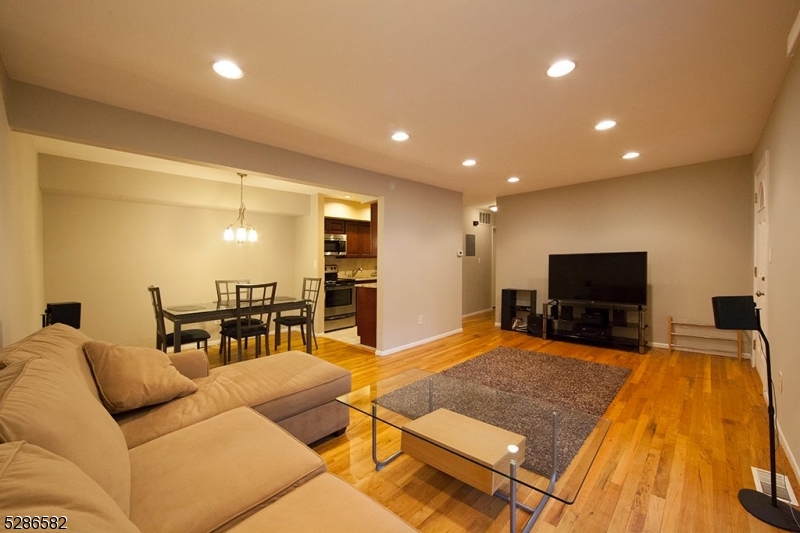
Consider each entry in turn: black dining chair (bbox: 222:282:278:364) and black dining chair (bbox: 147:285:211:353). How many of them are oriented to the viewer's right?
1

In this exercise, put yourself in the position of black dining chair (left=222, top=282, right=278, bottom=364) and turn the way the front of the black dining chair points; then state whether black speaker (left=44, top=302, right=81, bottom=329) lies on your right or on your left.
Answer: on your left

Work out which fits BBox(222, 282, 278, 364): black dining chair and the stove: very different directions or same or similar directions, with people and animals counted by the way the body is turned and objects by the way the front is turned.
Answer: very different directions

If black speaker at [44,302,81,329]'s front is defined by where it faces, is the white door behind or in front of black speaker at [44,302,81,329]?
in front

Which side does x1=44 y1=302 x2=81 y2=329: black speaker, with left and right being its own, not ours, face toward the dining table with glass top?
left

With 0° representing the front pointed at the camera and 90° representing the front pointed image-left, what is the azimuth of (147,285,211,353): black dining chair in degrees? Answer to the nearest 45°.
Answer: approximately 270°

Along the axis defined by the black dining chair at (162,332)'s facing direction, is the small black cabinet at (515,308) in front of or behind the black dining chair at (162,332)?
in front

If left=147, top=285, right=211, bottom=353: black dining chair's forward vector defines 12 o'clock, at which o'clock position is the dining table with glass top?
The dining table with glass top is roughly at 1 o'clock from the black dining chair.

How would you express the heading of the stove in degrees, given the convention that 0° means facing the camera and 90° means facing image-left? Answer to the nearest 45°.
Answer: approximately 315°

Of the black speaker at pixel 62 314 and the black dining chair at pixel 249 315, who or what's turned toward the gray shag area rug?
the black speaker
